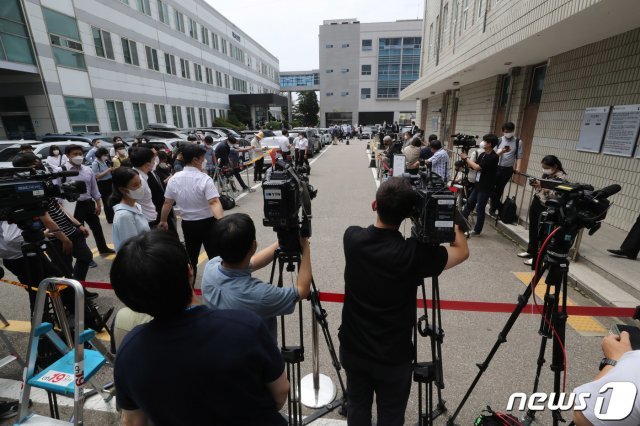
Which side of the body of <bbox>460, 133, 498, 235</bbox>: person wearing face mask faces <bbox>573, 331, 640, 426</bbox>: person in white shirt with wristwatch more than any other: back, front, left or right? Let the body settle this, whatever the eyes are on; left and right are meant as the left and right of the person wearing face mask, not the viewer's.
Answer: left

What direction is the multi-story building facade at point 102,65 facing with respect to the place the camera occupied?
facing the viewer and to the right of the viewer

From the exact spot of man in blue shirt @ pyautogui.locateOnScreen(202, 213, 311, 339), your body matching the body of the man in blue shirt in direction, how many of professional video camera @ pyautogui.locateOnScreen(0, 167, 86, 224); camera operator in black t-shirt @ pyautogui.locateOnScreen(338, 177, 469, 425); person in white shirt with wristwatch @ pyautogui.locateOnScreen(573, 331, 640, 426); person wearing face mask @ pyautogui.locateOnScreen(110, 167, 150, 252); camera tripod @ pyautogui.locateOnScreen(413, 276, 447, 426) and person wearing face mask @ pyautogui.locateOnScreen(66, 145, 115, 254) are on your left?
3

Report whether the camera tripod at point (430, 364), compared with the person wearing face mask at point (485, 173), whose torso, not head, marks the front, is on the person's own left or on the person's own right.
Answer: on the person's own left

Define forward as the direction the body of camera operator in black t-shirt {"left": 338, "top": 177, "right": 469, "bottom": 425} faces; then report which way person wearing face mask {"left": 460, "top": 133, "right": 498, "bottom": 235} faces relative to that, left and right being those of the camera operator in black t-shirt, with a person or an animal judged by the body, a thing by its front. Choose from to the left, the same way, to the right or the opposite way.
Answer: to the left

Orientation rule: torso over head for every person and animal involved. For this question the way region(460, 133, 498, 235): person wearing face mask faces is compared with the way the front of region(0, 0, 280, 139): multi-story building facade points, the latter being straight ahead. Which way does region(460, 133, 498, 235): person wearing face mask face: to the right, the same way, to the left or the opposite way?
the opposite way

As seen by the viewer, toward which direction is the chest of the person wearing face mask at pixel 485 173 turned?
to the viewer's left

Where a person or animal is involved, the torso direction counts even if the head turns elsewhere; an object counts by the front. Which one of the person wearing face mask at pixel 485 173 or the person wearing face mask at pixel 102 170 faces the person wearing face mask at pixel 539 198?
the person wearing face mask at pixel 102 170

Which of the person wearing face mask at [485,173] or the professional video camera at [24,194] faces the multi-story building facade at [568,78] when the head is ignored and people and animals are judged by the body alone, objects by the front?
the professional video camera

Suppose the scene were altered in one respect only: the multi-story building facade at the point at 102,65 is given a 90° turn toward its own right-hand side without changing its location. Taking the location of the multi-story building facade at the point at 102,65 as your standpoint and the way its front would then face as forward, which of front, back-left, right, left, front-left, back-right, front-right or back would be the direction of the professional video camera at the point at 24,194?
front-left

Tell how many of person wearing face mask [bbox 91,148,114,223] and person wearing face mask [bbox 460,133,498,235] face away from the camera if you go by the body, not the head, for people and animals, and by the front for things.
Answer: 0

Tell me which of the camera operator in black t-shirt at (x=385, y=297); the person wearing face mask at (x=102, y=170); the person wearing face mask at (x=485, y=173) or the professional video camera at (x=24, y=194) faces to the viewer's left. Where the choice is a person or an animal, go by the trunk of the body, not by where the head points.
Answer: the person wearing face mask at (x=485, y=173)

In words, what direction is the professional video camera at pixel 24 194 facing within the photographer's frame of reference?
facing to the right of the viewer

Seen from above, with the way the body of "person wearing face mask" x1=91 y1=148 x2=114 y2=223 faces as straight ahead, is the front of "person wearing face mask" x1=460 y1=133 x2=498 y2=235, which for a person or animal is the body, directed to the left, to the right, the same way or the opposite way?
the opposite way

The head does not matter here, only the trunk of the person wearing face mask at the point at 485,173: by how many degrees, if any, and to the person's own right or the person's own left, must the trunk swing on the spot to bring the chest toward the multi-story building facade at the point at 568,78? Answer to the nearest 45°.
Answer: approximately 135° to the person's own right

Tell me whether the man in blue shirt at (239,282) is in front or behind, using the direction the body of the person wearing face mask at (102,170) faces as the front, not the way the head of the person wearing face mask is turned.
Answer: in front

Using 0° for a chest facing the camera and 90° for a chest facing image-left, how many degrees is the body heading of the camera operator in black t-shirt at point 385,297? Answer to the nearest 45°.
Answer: approximately 180°

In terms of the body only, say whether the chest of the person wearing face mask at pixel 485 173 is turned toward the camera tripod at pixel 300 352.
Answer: no

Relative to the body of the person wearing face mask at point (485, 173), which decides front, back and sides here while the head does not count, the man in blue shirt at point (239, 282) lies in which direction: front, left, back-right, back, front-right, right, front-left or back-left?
left

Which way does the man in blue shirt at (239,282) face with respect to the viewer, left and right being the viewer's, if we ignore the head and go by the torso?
facing away from the viewer and to the right of the viewer

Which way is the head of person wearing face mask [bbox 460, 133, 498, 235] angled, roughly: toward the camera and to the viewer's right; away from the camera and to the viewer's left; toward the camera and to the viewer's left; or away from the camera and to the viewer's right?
toward the camera and to the viewer's left

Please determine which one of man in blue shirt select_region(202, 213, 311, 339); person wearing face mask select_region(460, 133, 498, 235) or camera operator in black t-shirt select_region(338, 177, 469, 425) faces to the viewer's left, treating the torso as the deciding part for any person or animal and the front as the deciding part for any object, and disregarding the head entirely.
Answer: the person wearing face mask

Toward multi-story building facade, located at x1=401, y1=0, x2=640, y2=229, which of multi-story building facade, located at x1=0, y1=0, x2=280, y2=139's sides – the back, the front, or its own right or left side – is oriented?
front

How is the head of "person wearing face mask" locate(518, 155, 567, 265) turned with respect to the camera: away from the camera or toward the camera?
toward the camera
